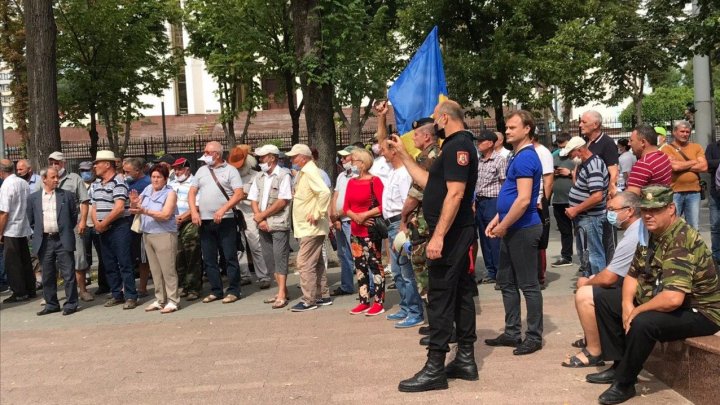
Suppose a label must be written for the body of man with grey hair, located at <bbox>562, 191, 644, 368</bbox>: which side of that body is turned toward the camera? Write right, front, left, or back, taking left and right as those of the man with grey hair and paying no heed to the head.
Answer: left

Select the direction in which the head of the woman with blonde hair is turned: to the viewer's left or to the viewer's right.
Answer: to the viewer's left

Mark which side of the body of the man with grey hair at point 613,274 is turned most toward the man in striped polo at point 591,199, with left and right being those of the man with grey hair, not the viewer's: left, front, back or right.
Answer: right

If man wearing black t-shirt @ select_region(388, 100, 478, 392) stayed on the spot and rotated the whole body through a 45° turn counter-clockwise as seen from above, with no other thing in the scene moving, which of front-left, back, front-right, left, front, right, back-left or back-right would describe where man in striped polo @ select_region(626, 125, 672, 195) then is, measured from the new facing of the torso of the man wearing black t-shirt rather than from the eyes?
back

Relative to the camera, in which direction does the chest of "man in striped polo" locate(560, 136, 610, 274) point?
to the viewer's left

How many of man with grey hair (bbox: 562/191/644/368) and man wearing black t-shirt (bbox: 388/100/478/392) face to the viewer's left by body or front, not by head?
2

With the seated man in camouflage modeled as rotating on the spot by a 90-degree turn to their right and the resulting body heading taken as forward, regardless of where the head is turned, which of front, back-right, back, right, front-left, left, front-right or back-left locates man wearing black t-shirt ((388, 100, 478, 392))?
front-left

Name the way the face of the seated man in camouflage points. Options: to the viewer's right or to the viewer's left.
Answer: to the viewer's left

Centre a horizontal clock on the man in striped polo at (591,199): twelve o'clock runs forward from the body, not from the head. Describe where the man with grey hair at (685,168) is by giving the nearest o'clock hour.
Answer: The man with grey hair is roughly at 4 o'clock from the man in striped polo.

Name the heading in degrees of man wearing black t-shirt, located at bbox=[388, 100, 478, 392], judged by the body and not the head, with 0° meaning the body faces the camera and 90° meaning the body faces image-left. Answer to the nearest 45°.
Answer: approximately 90°

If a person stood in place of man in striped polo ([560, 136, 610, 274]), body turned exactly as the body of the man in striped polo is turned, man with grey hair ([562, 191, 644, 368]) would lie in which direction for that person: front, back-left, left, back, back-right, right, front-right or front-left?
left

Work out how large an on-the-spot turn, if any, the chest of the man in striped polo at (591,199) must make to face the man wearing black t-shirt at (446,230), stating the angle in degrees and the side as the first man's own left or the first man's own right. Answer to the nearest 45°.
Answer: approximately 90° to the first man's own left

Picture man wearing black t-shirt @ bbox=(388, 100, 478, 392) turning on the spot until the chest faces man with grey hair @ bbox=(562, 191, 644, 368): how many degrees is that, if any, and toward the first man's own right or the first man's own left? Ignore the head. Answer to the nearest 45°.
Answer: approximately 180°

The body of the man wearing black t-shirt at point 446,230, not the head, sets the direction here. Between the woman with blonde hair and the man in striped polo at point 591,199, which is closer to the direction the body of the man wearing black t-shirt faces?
the woman with blonde hair

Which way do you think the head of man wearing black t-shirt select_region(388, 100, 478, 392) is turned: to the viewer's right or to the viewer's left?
to the viewer's left

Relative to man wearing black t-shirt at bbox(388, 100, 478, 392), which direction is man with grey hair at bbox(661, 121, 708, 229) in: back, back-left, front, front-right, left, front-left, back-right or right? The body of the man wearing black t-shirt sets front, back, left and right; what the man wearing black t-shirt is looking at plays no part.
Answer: back-right
